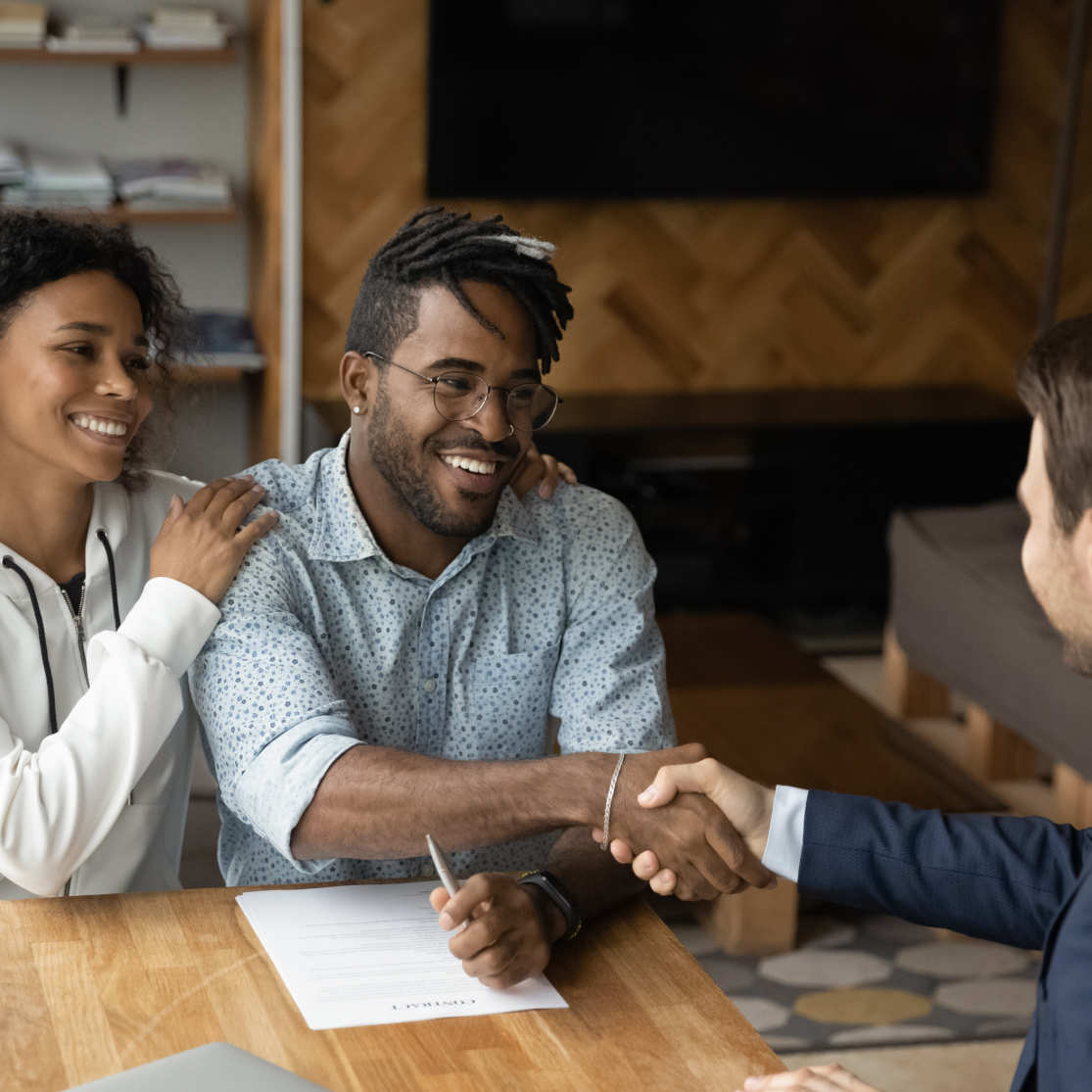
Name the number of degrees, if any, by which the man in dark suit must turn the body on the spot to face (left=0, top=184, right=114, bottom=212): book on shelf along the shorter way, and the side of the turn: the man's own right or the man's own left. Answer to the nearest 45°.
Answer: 0° — they already face it

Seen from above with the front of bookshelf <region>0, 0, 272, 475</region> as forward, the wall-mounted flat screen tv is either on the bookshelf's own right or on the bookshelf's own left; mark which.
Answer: on the bookshelf's own left

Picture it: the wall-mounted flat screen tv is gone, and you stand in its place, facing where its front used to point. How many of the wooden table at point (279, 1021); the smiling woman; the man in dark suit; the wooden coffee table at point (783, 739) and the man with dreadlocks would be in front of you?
5

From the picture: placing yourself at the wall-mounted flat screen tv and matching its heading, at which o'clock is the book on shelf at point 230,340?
The book on shelf is roughly at 2 o'clock from the wall-mounted flat screen tv.

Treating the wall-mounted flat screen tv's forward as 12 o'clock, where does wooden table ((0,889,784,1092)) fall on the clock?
The wooden table is roughly at 12 o'clock from the wall-mounted flat screen tv.

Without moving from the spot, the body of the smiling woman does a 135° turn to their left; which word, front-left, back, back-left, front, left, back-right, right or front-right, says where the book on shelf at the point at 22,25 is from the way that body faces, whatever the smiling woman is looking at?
front

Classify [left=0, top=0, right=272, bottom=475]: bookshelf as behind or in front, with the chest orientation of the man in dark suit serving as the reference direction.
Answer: in front

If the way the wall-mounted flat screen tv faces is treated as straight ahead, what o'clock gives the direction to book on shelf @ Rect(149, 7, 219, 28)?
The book on shelf is roughly at 2 o'clock from the wall-mounted flat screen tv.

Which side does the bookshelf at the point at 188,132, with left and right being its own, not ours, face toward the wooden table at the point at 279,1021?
front

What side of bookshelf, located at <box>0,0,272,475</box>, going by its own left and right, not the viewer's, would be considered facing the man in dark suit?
front
